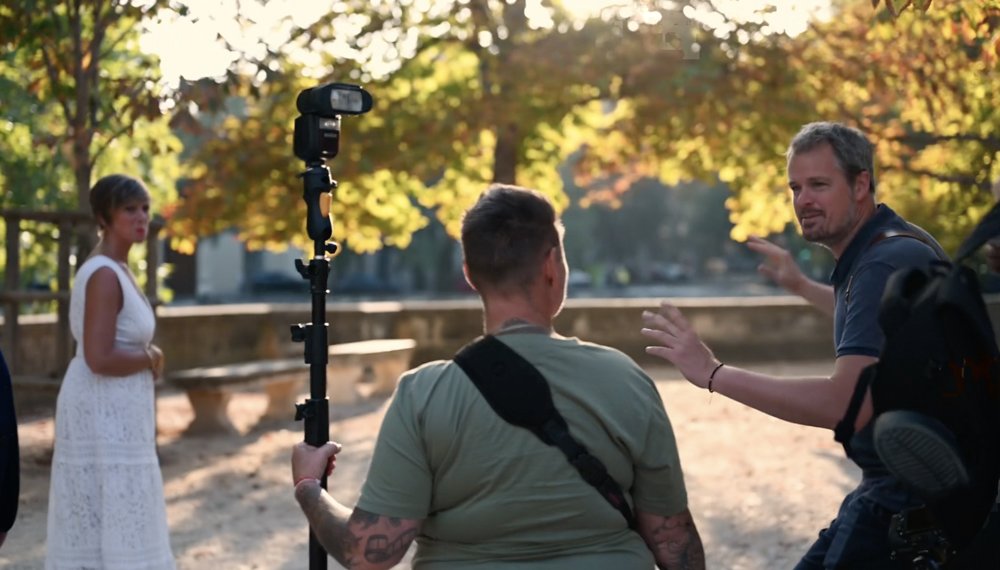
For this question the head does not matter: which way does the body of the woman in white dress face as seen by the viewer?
to the viewer's right

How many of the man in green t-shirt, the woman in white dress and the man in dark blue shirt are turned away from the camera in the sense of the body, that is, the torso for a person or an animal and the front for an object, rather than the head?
1

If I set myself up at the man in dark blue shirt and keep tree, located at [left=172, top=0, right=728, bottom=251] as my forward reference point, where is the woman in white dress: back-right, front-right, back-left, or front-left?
front-left

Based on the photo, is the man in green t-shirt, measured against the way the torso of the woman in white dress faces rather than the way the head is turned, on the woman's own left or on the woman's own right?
on the woman's own right

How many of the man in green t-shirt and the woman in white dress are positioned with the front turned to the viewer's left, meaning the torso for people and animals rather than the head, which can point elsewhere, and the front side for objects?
0

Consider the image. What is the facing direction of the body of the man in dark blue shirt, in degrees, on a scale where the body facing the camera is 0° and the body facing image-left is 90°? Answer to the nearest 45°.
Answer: approximately 90°

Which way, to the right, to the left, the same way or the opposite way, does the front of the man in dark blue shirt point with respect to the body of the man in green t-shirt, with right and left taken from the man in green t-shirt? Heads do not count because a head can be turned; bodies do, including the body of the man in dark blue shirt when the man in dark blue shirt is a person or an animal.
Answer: to the left

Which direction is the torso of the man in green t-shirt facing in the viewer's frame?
away from the camera

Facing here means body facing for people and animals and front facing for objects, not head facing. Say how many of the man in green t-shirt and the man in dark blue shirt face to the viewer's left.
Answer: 1

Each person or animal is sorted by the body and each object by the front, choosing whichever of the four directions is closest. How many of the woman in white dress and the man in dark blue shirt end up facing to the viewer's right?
1

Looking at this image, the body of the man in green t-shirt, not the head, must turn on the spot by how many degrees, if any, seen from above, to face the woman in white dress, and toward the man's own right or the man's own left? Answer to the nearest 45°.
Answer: approximately 45° to the man's own left
